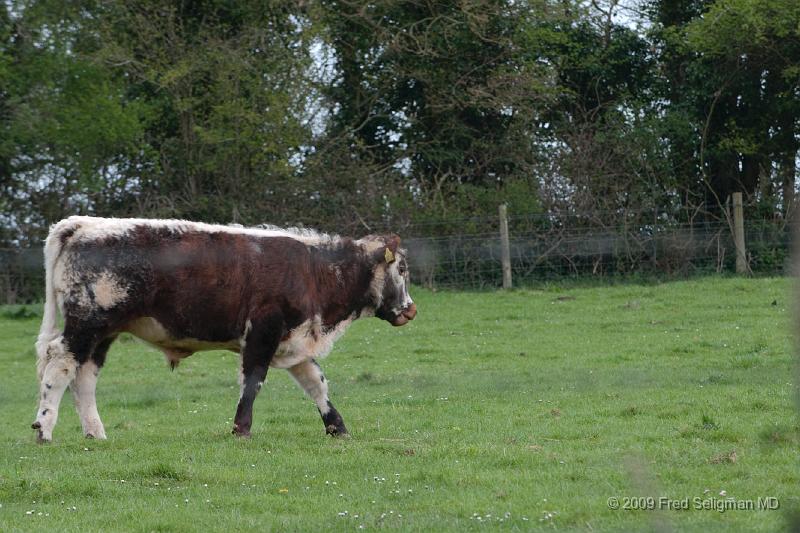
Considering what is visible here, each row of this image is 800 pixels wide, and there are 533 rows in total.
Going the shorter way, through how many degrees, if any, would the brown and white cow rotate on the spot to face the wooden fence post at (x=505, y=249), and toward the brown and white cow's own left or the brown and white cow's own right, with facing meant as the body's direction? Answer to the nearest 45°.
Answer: approximately 45° to the brown and white cow's own left

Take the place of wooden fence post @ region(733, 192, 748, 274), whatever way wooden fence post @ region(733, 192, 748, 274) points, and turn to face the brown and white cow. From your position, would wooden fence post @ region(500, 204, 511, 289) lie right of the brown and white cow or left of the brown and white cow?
right

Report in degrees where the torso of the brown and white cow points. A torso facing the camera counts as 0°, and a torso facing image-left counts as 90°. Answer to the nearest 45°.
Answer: approximately 270°

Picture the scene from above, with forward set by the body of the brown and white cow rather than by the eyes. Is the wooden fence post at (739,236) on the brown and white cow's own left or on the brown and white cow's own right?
on the brown and white cow's own left

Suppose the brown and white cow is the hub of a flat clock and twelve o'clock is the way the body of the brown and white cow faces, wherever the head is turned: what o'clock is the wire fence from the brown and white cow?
The wire fence is roughly at 10 o'clock from the brown and white cow.
